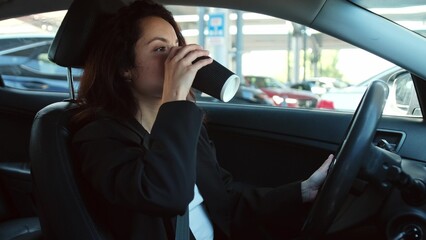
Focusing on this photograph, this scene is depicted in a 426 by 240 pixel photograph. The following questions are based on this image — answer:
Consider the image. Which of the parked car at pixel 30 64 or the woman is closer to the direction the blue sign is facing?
the woman

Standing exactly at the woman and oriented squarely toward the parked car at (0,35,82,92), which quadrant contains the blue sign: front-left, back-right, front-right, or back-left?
front-right

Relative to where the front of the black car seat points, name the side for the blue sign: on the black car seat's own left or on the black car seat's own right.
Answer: on the black car seat's own left

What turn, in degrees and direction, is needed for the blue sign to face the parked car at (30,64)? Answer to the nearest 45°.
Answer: approximately 45° to its right

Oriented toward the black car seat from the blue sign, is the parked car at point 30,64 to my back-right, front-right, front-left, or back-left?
front-right

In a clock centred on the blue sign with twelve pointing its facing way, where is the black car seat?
The black car seat is roughly at 12 o'clock from the blue sign.

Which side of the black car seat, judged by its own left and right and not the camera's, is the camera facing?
right

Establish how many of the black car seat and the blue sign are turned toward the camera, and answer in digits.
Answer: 1

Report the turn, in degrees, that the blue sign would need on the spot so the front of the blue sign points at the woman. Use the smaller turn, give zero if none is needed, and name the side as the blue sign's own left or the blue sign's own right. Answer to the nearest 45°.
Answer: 0° — it already faces them

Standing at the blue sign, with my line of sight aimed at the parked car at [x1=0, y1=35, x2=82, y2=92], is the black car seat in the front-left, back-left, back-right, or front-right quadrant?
front-left

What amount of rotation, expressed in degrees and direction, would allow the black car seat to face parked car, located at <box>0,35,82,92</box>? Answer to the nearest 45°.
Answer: approximately 90° to its left

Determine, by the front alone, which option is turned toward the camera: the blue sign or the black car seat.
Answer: the blue sign

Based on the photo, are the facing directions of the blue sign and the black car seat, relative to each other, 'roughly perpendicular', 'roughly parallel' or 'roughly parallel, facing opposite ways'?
roughly perpendicular

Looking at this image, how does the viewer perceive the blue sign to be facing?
facing the viewer
